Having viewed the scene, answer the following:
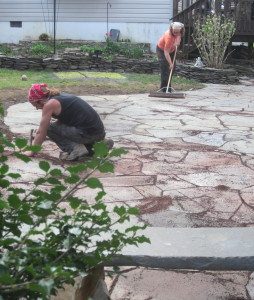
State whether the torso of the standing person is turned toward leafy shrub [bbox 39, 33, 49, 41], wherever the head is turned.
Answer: no

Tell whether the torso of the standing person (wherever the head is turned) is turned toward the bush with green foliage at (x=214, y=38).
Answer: no

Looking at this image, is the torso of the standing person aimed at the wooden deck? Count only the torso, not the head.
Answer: no

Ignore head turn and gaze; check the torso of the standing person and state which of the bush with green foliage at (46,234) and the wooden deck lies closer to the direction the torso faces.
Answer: the bush with green foliage

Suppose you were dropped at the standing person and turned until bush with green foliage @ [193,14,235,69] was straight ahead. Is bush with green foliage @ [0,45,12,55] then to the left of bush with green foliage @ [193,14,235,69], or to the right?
left

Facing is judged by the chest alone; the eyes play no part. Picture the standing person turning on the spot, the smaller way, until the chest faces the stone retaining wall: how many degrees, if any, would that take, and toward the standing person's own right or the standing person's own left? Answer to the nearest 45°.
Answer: approximately 180°
